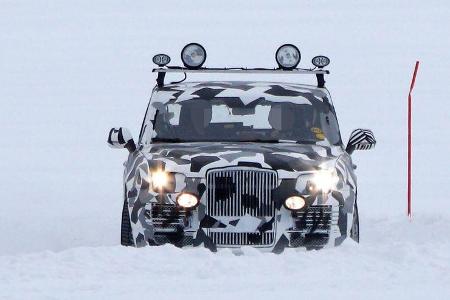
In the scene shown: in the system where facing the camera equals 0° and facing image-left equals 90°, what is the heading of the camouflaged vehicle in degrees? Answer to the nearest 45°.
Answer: approximately 0°
